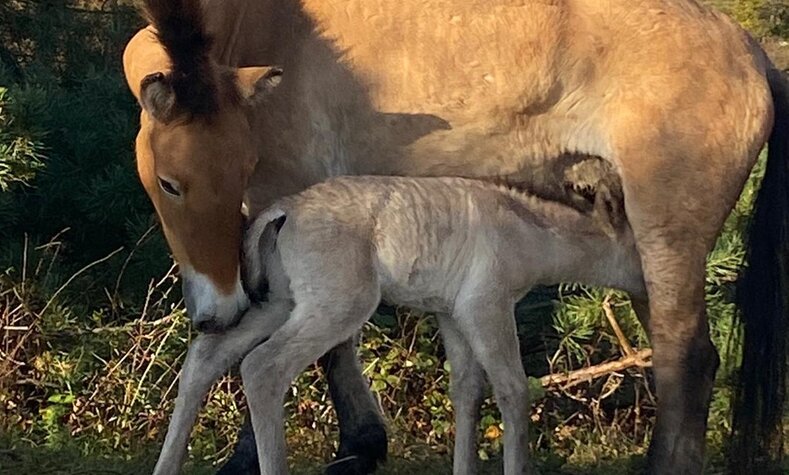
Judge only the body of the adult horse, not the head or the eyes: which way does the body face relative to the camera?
to the viewer's left

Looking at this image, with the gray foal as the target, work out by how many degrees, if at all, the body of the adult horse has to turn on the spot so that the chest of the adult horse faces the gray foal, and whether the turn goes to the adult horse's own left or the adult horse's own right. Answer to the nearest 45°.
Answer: approximately 45° to the adult horse's own left

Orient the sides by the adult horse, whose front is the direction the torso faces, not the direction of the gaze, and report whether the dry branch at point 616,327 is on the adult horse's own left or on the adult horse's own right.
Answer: on the adult horse's own right
